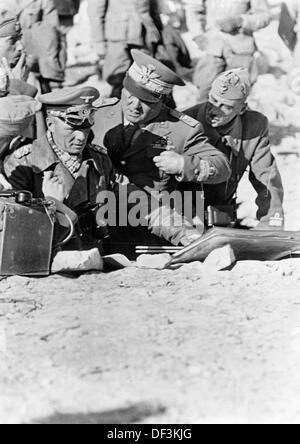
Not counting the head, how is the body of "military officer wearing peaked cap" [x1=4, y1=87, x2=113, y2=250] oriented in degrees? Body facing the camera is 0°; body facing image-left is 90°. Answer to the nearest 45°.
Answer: approximately 315°

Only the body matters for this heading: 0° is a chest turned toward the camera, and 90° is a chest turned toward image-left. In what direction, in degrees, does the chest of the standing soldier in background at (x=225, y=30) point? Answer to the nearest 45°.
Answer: approximately 0°

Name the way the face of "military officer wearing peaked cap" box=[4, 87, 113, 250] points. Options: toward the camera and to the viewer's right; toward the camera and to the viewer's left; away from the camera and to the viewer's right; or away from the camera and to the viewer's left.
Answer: toward the camera and to the viewer's right
